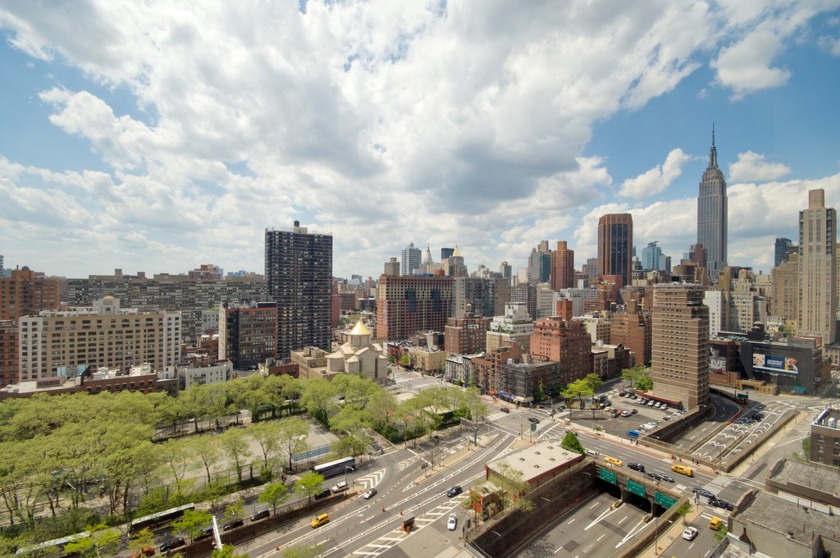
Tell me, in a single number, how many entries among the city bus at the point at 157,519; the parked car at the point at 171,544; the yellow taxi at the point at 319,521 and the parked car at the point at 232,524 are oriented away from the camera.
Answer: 0

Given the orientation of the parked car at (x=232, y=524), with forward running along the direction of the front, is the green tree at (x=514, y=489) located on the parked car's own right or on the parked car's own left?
on the parked car's own left

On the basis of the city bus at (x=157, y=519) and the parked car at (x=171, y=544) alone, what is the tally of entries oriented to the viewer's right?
0

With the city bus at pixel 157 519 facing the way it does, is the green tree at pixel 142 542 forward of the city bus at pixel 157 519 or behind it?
forward

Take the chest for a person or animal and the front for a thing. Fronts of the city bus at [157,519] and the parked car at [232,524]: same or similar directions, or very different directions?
same or similar directions

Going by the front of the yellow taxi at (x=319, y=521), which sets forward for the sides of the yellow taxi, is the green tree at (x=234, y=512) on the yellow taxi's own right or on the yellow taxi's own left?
on the yellow taxi's own right

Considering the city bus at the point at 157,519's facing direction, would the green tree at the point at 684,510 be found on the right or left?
on its left

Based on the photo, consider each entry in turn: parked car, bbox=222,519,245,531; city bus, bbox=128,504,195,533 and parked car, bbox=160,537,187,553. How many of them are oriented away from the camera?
0

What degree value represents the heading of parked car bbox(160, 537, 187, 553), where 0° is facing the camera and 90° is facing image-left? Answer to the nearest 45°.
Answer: approximately 45°

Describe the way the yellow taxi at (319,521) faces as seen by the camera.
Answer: facing the viewer and to the left of the viewer
